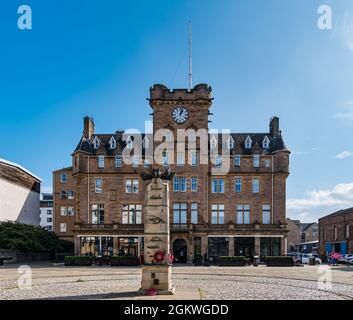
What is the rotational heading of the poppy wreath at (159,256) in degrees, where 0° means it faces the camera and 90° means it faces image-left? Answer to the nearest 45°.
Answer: approximately 0°
